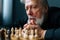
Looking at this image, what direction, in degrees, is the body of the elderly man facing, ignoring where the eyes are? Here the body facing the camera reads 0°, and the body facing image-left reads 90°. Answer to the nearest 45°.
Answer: approximately 45°

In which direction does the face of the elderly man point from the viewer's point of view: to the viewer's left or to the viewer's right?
to the viewer's left
